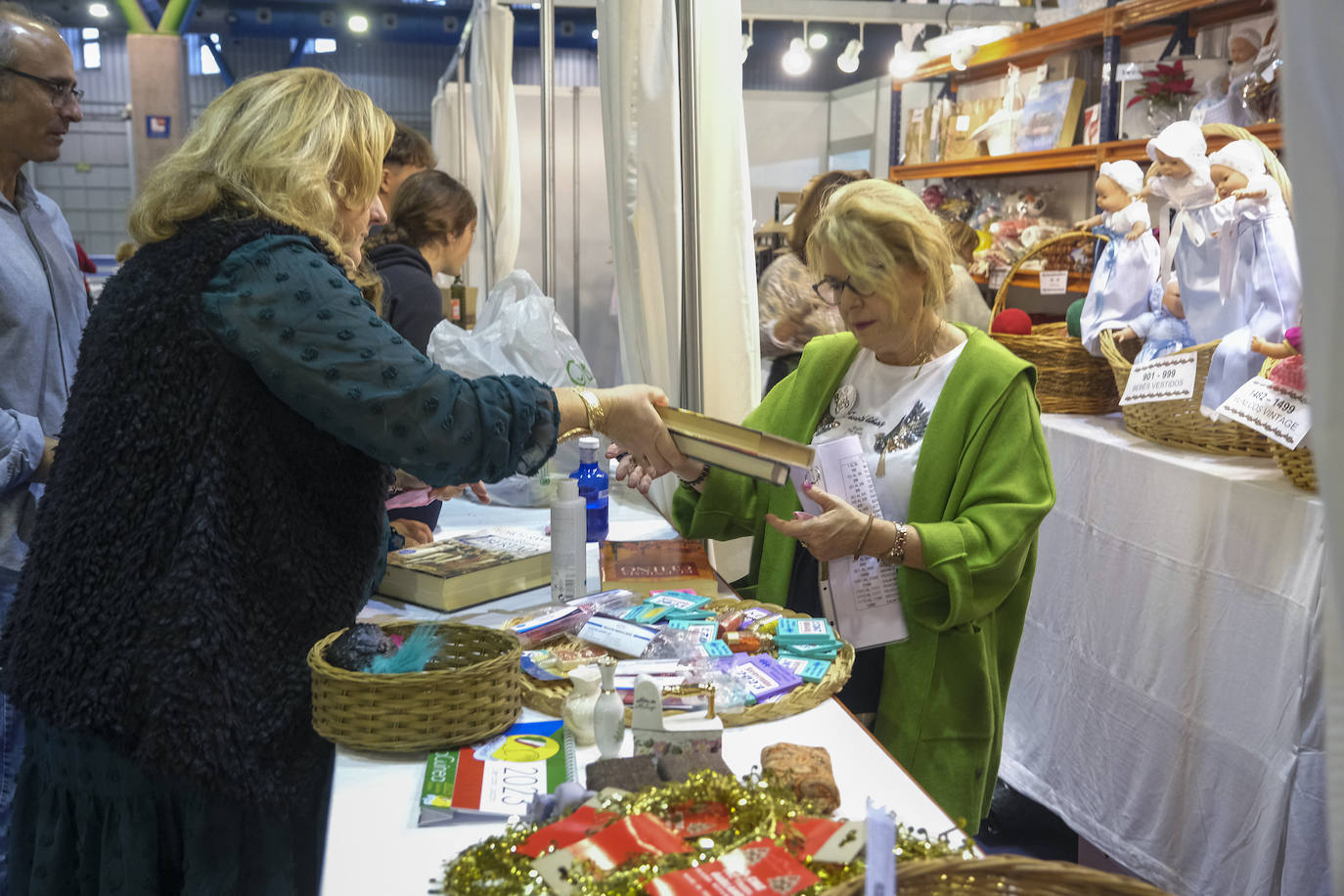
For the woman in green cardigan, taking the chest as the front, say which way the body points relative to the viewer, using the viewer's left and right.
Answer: facing the viewer and to the left of the viewer

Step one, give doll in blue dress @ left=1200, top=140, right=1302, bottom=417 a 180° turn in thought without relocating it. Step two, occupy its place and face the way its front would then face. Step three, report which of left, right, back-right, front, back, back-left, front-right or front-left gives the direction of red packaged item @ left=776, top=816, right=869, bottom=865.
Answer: back-right

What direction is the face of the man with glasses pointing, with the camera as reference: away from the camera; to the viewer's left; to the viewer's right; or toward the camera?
to the viewer's right

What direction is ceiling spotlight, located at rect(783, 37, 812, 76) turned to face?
toward the camera

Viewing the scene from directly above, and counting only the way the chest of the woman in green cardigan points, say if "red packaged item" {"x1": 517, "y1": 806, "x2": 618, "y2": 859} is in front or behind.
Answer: in front

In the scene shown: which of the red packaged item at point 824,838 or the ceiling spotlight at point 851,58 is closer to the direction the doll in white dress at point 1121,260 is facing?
the red packaged item

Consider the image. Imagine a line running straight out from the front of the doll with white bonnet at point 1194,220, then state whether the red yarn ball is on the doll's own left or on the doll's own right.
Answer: on the doll's own right

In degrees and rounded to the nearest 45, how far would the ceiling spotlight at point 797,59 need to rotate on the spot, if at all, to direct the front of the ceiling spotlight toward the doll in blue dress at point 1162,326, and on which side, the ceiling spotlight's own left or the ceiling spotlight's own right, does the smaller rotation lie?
0° — it already faces it

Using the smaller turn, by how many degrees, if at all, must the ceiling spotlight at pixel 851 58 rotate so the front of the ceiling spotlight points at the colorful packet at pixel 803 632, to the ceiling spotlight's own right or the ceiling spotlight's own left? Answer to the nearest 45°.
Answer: approximately 45° to the ceiling spotlight's own left

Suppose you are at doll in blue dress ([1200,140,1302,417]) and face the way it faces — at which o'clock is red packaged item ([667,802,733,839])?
The red packaged item is roughly at 11 o'clock from the doll in blue dress.
